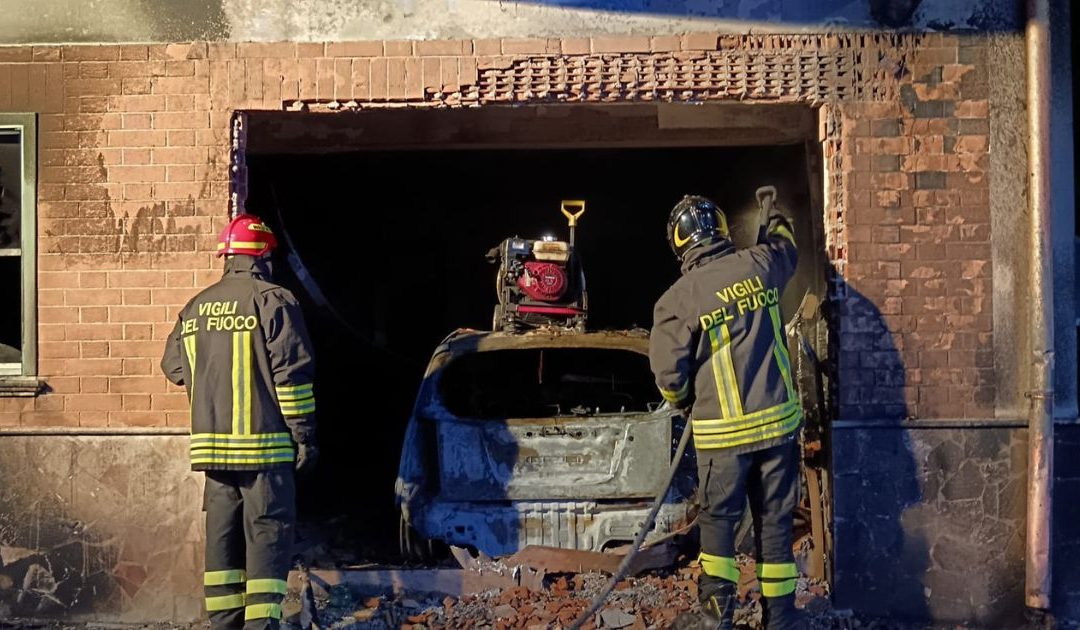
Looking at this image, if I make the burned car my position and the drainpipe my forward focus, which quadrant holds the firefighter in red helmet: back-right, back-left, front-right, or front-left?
back-right

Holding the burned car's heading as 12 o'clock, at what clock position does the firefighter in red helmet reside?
The firefighter in red helmet is roughly at 8 o'clock from the burned car.

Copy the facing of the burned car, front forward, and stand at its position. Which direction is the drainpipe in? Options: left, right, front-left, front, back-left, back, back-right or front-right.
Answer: right

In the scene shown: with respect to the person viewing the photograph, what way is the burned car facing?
facing away from the viewer

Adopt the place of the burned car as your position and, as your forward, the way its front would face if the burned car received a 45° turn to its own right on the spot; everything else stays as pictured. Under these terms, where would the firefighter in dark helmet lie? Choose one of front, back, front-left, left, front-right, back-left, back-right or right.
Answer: right
